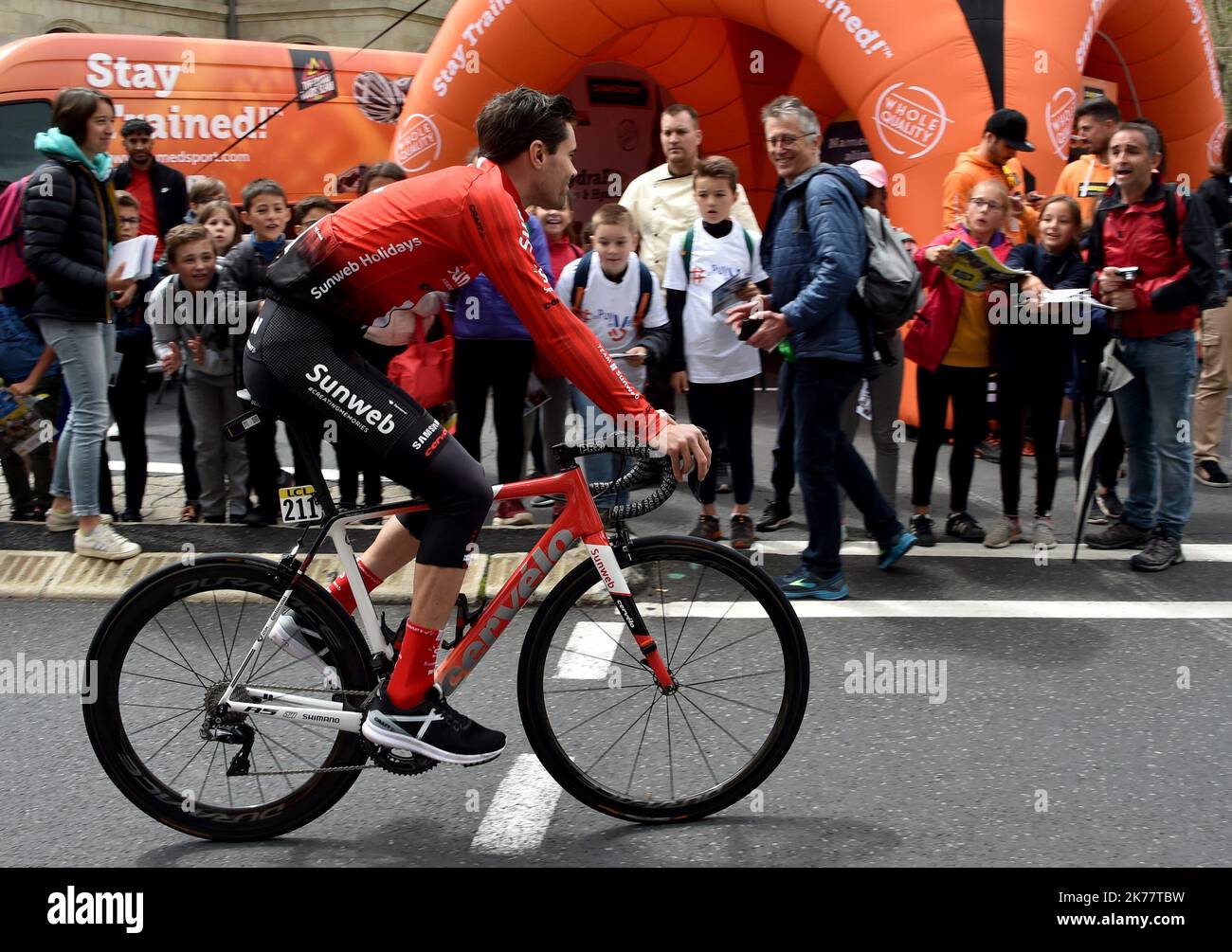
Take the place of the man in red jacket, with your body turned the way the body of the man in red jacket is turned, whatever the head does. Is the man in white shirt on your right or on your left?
on your right

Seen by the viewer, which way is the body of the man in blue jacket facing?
to the viewer's left

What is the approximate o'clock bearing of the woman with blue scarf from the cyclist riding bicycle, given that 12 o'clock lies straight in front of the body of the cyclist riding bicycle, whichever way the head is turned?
The woman with blue scarf is roughly at 8 o'clock from the cyclist riding bicycle.

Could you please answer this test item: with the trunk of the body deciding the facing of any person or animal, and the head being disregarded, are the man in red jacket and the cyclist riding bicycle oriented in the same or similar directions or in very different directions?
very different directions

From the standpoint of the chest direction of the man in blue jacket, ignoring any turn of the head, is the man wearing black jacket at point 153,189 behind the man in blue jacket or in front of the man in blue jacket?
in front

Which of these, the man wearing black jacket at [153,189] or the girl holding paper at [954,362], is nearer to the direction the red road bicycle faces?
the girl holding paper

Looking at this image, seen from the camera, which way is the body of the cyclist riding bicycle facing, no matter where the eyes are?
to the viewer's right

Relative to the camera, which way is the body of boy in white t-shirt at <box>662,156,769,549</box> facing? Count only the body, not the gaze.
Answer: toward the camera

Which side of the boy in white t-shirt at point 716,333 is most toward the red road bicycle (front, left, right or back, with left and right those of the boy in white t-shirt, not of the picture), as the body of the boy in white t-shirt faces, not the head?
front

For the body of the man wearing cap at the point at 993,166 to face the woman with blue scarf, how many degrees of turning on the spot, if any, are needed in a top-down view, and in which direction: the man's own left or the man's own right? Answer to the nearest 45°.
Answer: approximately 90° to the man's own right

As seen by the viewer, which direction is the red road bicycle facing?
to the viewer's right

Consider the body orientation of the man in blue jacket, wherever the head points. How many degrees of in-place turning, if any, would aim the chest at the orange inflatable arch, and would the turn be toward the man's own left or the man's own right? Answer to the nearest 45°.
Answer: approximately 90° to the man's own right

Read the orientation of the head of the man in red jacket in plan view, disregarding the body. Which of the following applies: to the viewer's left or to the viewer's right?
to the viewer's left
